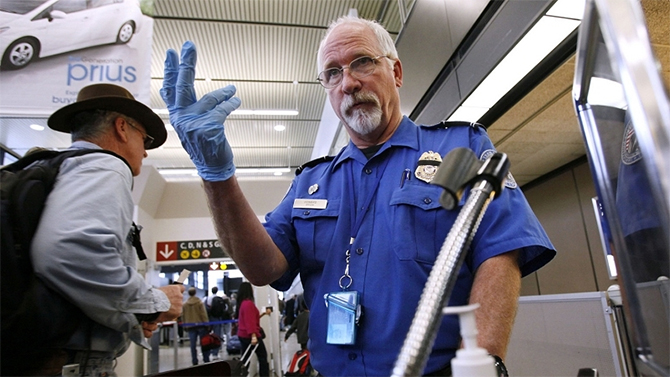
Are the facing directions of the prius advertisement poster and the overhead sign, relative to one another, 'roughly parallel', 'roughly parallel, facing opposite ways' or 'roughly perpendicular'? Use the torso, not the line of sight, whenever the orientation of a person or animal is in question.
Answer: roughly parallel

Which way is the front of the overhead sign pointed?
toward the camera

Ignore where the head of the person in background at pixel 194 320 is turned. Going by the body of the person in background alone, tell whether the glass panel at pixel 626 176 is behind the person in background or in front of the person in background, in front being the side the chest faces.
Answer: behind

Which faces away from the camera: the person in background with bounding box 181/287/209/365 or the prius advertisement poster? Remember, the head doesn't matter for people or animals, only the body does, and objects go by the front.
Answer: the person in background

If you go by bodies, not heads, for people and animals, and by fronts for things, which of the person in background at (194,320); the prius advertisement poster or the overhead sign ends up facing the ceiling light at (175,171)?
the person in background

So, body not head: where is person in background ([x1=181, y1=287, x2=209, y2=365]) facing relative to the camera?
away from the camera

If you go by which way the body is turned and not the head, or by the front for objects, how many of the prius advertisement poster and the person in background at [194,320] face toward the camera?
1

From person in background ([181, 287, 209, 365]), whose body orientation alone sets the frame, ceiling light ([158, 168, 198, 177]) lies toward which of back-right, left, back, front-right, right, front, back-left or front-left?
front

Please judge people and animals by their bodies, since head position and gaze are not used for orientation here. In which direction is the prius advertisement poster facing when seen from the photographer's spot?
facing the viewer

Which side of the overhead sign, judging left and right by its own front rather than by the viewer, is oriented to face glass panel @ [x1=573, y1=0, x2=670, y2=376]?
front

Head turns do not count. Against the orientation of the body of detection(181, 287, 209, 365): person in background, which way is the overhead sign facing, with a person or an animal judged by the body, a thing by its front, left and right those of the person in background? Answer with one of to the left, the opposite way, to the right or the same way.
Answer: the opposite way

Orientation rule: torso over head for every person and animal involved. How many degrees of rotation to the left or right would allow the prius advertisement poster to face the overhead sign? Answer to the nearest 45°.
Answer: approximately 180°

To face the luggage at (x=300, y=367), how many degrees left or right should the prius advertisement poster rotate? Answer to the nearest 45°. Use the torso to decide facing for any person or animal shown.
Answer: approximately 135° to its left

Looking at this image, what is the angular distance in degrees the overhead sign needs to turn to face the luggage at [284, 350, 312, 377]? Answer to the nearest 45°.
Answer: approximately 45° to its left

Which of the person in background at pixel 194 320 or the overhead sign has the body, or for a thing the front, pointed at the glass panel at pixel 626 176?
the overhead sign

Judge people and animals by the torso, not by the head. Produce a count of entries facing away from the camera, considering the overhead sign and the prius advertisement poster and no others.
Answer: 0
